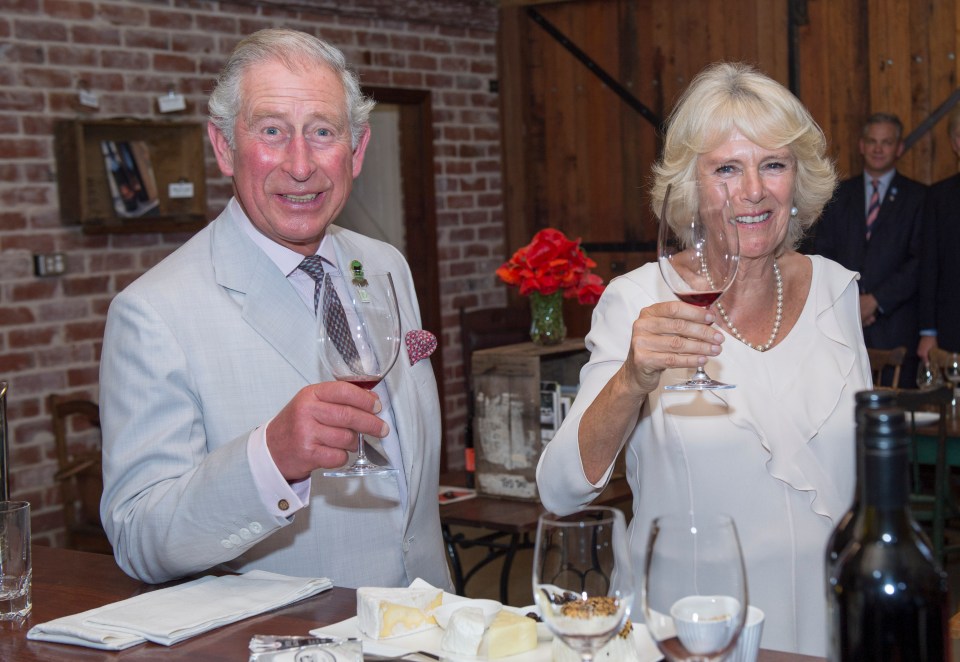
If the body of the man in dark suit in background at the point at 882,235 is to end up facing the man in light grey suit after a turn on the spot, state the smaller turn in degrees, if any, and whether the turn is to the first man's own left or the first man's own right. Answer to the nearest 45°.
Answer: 0° — they already face them

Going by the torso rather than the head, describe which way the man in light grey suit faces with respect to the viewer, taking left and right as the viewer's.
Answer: facing the viewer and to the right of the viewer

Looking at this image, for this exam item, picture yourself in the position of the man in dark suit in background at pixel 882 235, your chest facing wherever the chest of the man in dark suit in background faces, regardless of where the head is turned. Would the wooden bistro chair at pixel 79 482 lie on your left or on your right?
on your right

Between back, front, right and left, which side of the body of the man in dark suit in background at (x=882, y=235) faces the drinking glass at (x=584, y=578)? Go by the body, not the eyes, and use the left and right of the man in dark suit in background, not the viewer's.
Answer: front

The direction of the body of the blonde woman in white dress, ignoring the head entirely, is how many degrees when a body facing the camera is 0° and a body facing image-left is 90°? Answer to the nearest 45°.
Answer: approximately 0°

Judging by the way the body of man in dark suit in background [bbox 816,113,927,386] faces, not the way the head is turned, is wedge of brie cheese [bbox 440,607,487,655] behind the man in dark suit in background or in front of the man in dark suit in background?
in front

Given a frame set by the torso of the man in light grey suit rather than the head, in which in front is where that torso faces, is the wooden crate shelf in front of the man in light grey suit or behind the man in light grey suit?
behind

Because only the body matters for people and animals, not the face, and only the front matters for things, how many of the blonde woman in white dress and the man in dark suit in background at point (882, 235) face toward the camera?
2

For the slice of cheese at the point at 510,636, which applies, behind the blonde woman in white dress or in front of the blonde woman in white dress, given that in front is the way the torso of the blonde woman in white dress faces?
in front

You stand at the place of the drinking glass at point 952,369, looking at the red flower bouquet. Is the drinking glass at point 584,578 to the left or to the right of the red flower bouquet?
left

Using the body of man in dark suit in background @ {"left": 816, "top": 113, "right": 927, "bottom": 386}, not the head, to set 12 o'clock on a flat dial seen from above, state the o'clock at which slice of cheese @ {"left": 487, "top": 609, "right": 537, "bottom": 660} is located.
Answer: The slice of cheese is roughly at 12 o'clock from the man in dark suit in background.
